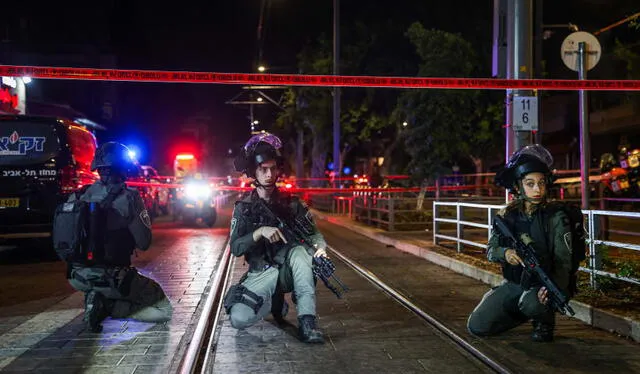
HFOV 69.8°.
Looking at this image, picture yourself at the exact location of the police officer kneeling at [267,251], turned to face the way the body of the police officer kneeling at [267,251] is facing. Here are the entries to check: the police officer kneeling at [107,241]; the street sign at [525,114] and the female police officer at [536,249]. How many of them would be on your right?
1

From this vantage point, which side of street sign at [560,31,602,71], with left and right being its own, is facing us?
back

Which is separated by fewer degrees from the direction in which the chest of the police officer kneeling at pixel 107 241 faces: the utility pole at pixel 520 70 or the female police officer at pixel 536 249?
the utility pole

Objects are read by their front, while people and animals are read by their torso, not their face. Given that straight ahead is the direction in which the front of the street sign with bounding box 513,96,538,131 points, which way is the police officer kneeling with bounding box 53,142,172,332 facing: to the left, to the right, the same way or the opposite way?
the opposite way

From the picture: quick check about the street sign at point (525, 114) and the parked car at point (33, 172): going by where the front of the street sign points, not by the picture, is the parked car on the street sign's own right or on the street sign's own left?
on the street sign's own right

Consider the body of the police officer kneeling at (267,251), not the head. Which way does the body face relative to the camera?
toward the camera

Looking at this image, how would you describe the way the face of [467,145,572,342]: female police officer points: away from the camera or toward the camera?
toward the camera

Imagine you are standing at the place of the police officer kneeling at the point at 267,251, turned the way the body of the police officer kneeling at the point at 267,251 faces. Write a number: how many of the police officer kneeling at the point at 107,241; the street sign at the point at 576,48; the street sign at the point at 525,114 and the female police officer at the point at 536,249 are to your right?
1

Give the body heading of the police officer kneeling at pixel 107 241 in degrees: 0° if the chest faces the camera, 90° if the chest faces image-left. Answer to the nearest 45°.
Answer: approximately 225°

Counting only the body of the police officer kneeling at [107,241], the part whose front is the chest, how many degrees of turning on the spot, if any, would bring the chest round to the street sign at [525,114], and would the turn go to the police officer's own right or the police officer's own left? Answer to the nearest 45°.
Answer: approximately 45° to the police officer's own right

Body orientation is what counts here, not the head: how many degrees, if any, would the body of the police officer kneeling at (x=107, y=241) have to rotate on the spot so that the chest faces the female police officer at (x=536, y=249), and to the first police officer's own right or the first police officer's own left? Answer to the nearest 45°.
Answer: approximately 90° to the first police officer's own right

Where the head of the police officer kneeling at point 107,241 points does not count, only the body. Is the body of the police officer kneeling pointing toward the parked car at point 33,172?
no

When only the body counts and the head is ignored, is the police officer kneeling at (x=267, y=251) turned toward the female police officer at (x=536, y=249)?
no

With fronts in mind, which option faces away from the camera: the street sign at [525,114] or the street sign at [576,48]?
the street sign at [576,48]
